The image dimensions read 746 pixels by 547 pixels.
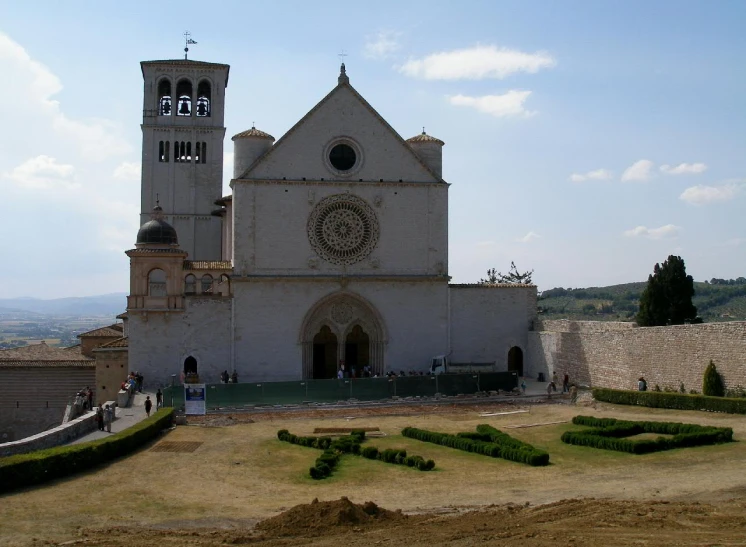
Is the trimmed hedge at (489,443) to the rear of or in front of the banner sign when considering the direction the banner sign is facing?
in front

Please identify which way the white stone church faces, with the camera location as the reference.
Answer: facing the viewer

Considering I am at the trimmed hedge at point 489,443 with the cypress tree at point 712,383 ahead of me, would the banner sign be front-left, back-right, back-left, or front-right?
back-left

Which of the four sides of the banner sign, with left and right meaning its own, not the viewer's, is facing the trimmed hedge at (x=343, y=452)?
front

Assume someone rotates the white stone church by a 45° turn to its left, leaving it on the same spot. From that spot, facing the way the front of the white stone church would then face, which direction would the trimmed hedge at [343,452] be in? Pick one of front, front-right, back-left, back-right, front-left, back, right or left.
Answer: front-right

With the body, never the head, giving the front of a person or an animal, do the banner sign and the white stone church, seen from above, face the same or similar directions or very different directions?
same or similar directions

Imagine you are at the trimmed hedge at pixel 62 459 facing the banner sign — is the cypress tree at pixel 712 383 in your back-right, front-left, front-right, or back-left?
front-right
